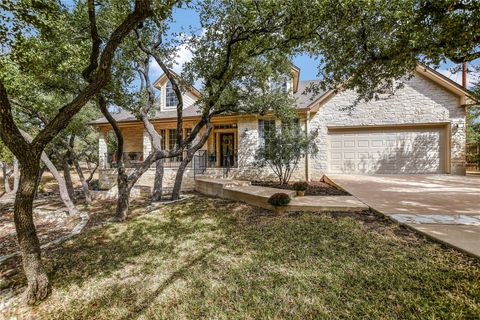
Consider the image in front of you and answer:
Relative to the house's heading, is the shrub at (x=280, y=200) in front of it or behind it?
in front

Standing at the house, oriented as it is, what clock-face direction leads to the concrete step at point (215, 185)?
The concrete step is roughly at 2 o'clock from the house.

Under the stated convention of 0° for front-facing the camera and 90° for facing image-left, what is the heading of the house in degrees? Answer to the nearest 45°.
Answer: approximately 0°

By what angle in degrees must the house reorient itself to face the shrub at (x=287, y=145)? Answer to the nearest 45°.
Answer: approximately 45° to its right
